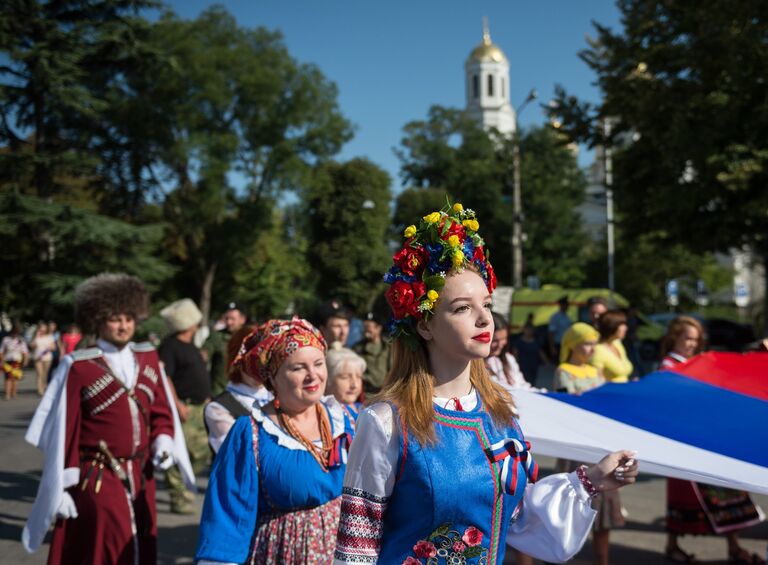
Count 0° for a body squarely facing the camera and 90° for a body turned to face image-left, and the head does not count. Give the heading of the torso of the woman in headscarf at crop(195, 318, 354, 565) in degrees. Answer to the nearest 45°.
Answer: approximately 315°

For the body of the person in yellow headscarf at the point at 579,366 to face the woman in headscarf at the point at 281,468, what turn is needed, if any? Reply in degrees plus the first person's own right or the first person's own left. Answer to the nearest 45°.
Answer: approximately 45° to the first person's own right

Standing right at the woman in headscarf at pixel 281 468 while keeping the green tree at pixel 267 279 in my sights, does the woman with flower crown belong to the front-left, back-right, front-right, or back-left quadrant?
back-right

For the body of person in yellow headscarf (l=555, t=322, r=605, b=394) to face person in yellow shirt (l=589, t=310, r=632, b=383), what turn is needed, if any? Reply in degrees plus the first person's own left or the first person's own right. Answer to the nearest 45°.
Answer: approximately 135° to the first person's own left

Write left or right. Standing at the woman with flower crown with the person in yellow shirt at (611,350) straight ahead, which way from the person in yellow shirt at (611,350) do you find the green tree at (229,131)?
left

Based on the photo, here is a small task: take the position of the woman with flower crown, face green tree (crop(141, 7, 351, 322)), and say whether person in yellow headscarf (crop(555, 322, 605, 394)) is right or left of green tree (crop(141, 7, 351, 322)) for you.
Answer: right

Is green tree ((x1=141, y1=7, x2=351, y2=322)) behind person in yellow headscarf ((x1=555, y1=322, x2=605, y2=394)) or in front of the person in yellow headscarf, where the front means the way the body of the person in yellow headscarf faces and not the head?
behind

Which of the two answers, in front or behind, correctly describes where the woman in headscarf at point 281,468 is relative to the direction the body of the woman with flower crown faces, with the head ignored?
behind

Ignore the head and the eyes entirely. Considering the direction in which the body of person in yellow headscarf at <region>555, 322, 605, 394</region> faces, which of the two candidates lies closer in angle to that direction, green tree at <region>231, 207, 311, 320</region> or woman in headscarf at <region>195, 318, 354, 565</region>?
the woman in headscarf

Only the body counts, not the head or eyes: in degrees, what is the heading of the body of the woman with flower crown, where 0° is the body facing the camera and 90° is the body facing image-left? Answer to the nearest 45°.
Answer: approximately 315°

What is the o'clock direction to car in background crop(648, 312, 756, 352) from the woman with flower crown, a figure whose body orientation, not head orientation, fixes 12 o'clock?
The car in background is roughly at 8 o'clock from the woman with flower crown.
